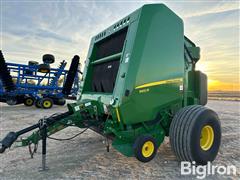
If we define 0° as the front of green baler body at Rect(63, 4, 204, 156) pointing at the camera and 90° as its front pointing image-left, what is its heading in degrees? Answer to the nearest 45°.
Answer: approximately 45°

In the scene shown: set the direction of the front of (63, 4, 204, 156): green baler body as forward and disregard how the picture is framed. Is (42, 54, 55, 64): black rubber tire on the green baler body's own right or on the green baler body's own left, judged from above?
on the green baler body's own right
